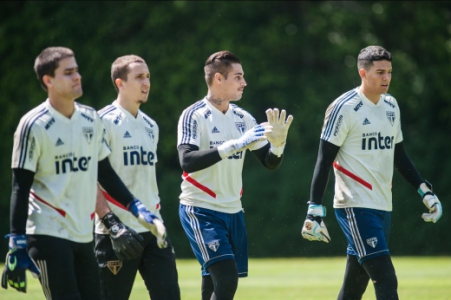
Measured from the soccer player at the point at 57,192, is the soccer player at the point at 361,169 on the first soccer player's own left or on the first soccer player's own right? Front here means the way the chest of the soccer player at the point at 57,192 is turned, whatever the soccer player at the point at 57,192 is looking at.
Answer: on the first soccer player's own left

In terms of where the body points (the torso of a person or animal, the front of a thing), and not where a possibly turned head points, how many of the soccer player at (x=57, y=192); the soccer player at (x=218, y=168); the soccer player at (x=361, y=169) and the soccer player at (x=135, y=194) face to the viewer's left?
0

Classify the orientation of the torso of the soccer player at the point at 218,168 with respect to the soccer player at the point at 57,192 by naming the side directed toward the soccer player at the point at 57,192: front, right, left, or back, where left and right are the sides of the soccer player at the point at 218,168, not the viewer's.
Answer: right

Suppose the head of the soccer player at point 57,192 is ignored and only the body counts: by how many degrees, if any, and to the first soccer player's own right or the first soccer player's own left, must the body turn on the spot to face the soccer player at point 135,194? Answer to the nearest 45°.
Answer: approximately 90° to the first soccer player's own left

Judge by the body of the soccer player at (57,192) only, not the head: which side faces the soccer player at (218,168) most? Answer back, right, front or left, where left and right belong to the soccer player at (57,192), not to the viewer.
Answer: left

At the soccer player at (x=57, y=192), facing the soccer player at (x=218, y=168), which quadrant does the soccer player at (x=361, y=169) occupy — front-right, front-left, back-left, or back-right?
front-right

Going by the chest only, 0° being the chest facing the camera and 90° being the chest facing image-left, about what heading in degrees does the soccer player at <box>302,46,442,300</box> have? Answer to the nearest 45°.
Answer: approximately 315°

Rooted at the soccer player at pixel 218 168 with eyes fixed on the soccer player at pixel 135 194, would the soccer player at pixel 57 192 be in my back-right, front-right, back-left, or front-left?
front-left

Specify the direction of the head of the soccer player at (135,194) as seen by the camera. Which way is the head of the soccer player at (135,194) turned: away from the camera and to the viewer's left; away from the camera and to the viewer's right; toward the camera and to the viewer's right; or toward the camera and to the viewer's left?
toward the camera and to the viewer's right

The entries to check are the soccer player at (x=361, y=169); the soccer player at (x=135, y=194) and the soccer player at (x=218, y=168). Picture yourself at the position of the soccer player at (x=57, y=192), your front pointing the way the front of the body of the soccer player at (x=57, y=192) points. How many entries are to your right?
0

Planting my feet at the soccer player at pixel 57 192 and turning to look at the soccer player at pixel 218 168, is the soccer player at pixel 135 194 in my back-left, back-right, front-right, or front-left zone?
front-left

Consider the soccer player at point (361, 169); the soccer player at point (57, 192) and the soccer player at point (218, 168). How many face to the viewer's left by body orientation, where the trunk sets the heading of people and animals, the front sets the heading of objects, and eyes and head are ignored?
0

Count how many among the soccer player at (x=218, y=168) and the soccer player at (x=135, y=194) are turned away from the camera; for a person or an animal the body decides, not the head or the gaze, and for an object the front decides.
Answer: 0

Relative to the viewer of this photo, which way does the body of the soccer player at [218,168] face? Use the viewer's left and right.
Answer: facing the viewer and to the right of the viewer

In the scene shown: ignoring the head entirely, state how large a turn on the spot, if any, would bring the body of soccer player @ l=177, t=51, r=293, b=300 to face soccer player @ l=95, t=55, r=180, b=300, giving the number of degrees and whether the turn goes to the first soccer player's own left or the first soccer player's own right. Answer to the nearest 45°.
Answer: approximately 90° to the first soccer player's own right

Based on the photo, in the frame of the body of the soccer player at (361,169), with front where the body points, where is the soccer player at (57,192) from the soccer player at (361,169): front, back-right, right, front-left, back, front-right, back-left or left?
right

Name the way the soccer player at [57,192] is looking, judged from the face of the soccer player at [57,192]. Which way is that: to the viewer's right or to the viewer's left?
to the viewer's right

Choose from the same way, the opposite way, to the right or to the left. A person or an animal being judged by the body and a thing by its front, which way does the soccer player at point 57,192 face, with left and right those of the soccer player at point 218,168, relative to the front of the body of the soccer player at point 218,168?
the same way
